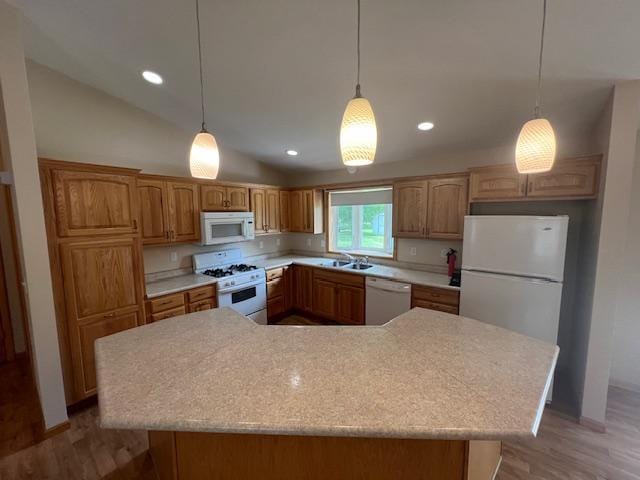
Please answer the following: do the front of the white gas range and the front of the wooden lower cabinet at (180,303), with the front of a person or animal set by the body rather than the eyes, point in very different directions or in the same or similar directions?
same or similar directions

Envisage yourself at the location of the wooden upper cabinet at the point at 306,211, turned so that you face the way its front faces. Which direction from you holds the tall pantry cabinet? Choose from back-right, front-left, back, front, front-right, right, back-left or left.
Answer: front

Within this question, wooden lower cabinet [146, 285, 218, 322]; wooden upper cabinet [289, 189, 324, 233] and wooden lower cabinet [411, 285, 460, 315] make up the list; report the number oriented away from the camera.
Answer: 0

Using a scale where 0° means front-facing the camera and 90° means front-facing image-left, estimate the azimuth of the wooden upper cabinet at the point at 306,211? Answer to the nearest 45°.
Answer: approximately 45°

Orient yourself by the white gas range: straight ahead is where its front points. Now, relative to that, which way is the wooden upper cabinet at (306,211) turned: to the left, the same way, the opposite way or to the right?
to the right

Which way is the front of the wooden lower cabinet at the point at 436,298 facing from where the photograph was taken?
facing the viewer and to the left of the viewer

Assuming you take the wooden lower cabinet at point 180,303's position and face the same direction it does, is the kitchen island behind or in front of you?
in front

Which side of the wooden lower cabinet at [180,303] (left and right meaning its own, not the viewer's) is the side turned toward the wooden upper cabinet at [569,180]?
front

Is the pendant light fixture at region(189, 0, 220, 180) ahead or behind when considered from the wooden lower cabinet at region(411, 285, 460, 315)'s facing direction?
ahead

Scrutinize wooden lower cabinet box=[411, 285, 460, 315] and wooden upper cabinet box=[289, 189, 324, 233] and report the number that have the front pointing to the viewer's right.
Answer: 0

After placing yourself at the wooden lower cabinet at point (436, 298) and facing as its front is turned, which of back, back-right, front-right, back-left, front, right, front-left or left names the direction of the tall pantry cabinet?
front

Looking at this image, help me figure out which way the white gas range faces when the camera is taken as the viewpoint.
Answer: facing the viewer and to the right of the viewer

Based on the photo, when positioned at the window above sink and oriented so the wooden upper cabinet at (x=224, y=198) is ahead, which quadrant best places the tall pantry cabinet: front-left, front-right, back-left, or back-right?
front-left

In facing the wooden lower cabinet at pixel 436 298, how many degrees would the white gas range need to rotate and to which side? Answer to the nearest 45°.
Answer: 0° — it already faces it

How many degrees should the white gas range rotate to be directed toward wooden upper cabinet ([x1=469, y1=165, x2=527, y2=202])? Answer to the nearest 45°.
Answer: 0° — it already faces it

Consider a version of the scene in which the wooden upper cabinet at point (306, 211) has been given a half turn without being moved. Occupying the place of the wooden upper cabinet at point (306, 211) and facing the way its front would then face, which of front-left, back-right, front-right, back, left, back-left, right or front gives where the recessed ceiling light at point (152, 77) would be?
back

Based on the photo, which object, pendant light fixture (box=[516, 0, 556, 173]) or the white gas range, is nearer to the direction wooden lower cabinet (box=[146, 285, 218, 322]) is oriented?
the pendant light fixture

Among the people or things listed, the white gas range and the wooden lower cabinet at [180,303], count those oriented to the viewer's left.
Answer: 0
